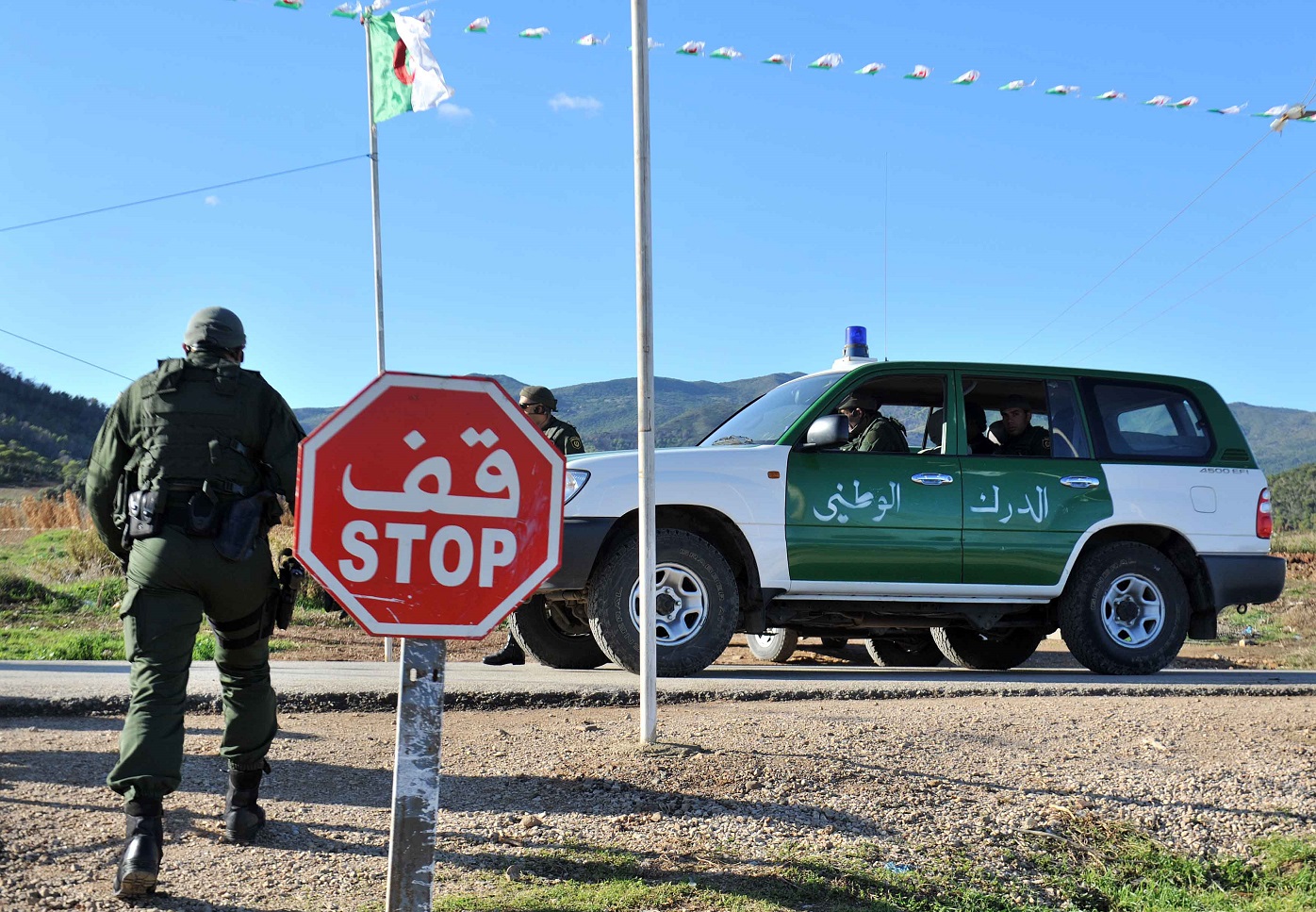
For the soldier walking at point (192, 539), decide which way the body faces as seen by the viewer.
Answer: away from the camera

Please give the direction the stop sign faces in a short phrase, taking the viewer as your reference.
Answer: facing the viewer

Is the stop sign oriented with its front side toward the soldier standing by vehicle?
no

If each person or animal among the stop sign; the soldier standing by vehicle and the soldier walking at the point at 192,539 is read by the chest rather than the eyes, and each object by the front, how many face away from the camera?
1

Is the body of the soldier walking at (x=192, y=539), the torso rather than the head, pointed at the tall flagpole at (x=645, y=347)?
no

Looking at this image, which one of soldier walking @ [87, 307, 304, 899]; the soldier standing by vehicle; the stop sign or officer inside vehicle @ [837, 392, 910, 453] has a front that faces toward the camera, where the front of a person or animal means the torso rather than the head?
the stop sign

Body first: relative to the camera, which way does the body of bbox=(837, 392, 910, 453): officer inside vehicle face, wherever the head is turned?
to the viewer's left

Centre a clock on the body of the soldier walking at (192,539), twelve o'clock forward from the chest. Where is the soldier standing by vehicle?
The soldier standing by vehicle is roughly at 1 o'clock from the soldier walking.

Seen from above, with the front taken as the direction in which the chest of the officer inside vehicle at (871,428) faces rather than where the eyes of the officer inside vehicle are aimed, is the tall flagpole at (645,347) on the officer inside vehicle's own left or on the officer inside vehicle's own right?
on the officer inside vehicle's own left

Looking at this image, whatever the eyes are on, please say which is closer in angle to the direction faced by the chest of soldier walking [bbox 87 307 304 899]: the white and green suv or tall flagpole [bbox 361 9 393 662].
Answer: the tall flagpole

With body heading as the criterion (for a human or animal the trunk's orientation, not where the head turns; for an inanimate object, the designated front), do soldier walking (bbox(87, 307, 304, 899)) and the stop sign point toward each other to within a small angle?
no

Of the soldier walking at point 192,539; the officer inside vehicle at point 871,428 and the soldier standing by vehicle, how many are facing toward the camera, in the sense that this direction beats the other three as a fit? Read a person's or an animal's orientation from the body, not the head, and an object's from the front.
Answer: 0

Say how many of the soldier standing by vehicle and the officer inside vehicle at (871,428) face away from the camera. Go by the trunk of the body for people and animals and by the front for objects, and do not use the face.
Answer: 0

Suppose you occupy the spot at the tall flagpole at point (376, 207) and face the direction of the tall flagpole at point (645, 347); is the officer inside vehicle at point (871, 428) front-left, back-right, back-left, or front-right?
front-left

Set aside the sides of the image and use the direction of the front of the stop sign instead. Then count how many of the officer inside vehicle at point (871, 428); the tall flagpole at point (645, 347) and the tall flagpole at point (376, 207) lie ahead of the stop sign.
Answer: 0

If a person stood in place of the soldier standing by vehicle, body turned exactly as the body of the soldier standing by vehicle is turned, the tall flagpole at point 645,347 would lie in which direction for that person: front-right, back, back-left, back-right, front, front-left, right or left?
left
